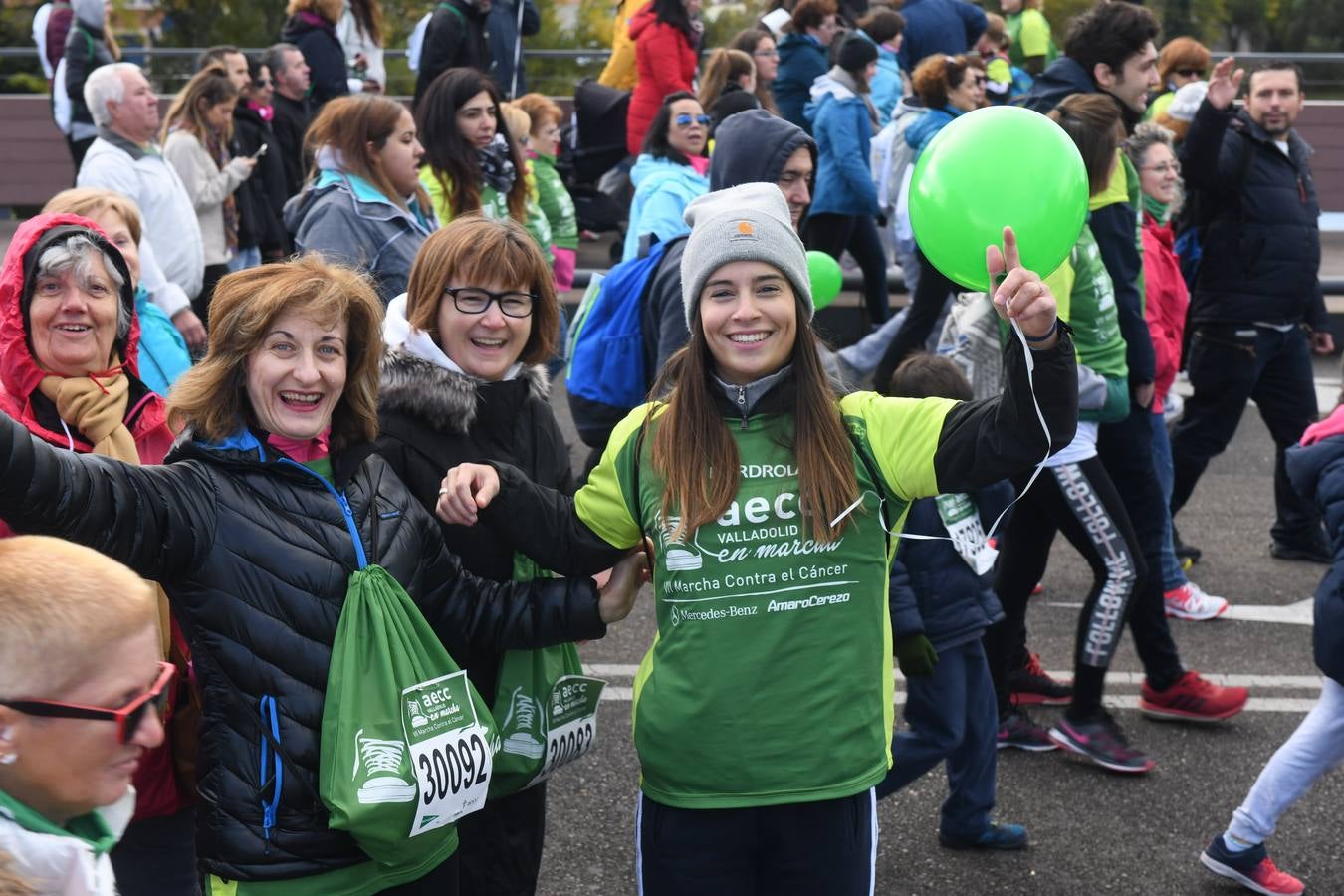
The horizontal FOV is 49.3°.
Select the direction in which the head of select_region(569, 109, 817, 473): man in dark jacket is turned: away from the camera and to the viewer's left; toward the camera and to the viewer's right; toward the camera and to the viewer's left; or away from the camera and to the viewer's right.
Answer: toward the camera and to the viewer's right

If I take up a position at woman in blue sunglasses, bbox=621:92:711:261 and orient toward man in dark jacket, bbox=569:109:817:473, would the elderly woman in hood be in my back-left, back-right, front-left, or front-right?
front-right

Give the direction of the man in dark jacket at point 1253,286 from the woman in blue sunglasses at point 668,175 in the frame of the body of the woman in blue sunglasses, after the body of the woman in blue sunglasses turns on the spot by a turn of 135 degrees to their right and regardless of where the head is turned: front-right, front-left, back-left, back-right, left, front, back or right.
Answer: back

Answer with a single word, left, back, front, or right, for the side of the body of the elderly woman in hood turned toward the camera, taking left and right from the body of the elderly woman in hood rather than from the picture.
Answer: front

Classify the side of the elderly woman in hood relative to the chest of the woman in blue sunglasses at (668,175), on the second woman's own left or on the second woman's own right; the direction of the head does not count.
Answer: on the second woman's own right

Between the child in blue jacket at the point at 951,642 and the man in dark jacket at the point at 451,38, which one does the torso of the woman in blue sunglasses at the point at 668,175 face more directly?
the child in blue jacket

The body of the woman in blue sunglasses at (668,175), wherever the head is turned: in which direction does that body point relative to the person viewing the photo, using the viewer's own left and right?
facing the viewer and to the right of the viewer
